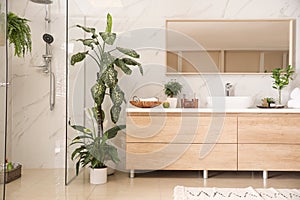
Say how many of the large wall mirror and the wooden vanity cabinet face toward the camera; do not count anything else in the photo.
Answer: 2

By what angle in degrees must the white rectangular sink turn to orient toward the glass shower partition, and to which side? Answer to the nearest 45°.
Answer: approximately 45° to its right

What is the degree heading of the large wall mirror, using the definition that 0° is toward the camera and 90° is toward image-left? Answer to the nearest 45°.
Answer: approximately 0°

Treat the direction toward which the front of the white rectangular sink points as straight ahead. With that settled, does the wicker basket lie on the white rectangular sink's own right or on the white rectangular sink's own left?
on the white rectangular sink's own right

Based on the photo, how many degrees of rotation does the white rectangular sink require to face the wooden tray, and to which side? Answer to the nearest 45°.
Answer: approximately 45° to its right

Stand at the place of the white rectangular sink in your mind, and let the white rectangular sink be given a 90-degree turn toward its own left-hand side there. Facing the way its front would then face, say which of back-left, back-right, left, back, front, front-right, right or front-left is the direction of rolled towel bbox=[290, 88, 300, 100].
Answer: front

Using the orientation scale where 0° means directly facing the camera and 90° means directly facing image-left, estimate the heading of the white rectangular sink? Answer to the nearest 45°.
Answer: approximately 0°

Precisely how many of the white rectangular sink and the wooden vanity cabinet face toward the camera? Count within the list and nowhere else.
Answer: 2

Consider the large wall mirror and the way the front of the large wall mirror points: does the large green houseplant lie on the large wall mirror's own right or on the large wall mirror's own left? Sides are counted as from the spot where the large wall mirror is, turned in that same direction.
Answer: on the large wall mirror's own right

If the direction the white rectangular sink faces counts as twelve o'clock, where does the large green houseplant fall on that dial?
The large green houseplant is roughly at 2 o'clock from the white rectangular sink.
